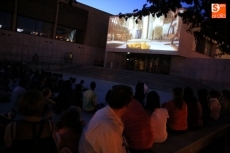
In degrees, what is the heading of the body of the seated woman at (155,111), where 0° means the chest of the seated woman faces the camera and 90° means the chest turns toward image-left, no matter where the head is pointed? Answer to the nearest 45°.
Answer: approximately 135°

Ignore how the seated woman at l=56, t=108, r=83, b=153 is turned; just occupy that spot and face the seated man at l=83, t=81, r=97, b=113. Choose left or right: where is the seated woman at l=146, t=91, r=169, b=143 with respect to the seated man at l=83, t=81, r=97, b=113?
right

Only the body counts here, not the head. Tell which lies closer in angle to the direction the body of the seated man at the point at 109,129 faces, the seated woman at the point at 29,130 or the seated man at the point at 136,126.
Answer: the seated man

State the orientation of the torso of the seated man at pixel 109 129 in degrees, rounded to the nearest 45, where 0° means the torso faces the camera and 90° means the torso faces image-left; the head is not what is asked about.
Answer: approximately 225°

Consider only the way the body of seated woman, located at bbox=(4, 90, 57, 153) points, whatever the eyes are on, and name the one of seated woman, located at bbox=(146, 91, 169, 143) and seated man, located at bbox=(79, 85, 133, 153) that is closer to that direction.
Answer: the seated woman

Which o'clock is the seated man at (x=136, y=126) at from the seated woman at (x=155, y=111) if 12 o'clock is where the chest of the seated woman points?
The seated man is roughly at 8 o'clock from the seated woman.

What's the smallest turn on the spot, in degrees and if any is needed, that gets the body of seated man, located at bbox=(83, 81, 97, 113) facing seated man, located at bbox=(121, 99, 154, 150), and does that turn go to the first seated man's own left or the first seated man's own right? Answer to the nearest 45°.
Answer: approximately 135° to the first seated man's own right

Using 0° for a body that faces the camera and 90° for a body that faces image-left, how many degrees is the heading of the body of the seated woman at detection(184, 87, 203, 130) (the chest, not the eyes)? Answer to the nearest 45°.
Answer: approximately 135°

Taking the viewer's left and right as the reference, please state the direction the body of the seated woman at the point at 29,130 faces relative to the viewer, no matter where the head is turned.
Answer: facing away from the viewer

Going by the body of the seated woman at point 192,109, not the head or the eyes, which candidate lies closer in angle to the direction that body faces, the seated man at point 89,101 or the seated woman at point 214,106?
the seated man

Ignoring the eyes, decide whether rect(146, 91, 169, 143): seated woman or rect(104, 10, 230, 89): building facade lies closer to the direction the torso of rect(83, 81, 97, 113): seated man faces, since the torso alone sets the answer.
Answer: the building facade

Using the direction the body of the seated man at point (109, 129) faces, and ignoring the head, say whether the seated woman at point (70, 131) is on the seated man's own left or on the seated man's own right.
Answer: on the seated man's own left

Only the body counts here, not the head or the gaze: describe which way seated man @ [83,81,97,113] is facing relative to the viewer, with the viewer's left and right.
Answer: facing away from the viewer and to the right of the viewer
